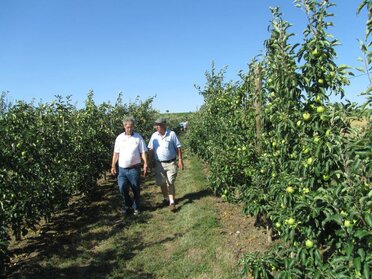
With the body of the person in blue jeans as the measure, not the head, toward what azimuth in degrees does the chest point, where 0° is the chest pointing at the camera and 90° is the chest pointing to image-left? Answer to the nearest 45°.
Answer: approximately 0°

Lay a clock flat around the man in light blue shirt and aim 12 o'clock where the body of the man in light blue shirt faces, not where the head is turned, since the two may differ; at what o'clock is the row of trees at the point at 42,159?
The row of trees is roughly at 2 o'clock from the man in light blue shirt.

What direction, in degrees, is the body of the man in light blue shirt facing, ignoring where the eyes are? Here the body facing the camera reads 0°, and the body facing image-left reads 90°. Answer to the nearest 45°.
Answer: approximately 0°

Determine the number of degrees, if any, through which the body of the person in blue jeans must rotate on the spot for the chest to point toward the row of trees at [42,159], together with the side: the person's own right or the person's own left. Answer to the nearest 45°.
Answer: approximately 90° to the person's own right

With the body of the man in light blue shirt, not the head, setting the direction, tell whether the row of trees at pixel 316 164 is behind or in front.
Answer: in front

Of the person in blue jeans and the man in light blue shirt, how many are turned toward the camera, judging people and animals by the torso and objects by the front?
2

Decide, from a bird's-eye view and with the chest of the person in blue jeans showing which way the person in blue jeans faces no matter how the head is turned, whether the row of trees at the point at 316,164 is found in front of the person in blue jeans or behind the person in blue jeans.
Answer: in front
